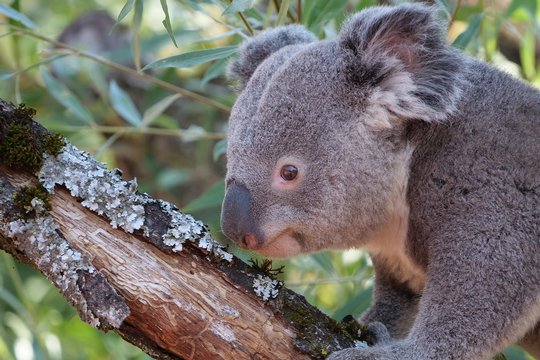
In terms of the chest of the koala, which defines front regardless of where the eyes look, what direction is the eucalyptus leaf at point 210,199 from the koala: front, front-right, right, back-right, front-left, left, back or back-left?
front-right

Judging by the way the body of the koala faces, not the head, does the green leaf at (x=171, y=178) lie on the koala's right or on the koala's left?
on the koala's right

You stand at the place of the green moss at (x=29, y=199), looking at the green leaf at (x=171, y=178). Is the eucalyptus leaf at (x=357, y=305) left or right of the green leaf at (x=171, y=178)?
right

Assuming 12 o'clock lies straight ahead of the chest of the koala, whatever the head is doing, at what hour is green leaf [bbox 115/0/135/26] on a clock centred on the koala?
The green leaf is roughly at 2 o'clock from the koala.

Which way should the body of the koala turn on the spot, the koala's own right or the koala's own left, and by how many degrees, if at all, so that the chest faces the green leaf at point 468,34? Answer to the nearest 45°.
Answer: approximately 90° to the koala's own right

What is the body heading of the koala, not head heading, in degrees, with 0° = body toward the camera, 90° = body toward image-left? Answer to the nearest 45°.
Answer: approximately 90°
